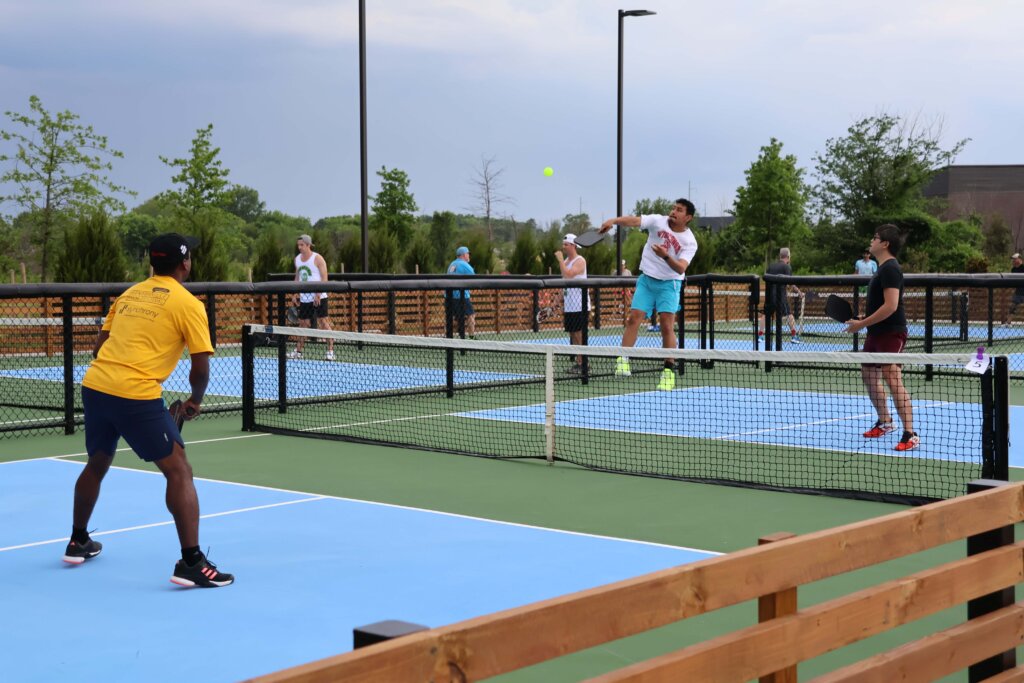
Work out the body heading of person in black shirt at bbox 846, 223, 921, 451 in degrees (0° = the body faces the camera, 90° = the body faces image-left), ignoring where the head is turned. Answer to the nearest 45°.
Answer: approximately 90°

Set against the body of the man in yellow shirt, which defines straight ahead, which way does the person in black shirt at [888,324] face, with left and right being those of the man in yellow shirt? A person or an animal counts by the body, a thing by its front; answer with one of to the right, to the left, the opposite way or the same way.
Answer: to the left

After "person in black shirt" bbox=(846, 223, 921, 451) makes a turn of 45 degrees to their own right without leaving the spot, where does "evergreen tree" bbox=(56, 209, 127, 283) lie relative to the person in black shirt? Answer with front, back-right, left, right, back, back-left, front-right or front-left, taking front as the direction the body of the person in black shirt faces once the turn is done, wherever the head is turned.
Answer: front

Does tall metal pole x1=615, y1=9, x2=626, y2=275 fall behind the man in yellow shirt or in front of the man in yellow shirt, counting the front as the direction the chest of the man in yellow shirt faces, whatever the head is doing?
in front

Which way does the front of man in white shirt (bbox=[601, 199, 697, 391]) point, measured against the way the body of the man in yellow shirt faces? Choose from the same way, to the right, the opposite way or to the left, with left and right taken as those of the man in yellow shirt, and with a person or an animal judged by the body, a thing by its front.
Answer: the opposite way

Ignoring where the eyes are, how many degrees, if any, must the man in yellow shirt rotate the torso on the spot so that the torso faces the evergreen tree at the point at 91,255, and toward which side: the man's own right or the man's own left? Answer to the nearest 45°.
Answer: approximately 45° to the man's own left

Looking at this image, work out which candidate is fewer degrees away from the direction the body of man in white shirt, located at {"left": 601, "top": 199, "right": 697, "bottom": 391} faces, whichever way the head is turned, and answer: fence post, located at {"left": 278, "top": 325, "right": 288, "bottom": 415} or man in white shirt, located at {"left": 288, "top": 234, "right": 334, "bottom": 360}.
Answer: the fence post

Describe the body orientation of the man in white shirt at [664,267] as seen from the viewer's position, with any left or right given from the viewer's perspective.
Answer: facing the viewer and to the left of the viewer

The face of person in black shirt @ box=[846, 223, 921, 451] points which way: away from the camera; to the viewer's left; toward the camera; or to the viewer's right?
to the viewer's left

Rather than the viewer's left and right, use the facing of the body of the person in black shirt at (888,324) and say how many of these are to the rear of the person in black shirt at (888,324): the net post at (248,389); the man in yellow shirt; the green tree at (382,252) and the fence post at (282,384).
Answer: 0

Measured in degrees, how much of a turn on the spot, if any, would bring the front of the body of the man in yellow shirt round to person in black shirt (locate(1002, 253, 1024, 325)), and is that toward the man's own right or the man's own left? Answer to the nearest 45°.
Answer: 0° — they already face them

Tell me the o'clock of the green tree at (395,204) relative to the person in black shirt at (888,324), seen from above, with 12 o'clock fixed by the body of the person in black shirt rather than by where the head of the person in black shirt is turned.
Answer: The green tree is roughly at 2 o'clock from the person in black shirt.

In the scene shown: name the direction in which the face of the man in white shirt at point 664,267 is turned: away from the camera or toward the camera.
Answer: toward the camera

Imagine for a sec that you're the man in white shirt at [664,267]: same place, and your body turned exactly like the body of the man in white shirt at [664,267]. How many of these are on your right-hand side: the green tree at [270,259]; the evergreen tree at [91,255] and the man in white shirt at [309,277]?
3

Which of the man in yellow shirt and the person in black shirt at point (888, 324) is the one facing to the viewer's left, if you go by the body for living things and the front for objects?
the person in black shirt

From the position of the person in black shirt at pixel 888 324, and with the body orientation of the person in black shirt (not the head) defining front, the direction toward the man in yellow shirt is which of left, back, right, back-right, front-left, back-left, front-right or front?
front-left

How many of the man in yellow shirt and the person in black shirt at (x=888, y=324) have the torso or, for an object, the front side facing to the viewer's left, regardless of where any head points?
1

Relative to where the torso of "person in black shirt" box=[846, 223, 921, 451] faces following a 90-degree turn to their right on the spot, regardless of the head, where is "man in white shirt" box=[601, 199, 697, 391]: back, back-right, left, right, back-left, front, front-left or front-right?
front-left

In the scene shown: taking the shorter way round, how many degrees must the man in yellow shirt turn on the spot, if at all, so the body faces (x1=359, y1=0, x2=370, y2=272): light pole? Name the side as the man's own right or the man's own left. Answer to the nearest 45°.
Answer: approximately 45° to the man's own left

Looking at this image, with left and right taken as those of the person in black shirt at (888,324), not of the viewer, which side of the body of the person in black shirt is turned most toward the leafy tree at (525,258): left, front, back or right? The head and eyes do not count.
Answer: right
